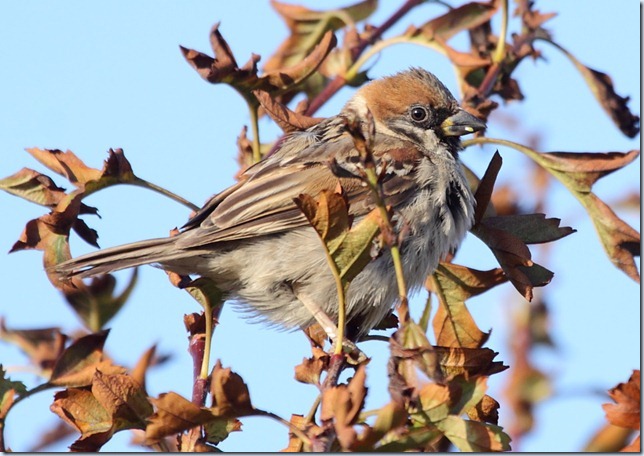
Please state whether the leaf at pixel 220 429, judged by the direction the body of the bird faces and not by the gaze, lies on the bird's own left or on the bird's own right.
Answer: on the bird's own right

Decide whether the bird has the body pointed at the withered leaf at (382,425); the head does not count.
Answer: no

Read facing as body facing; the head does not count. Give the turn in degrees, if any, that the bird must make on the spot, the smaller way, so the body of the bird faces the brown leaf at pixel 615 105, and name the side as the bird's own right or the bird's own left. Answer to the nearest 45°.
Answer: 0° — it already faces it

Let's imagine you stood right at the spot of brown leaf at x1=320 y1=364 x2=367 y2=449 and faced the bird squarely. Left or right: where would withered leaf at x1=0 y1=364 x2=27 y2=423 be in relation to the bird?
left

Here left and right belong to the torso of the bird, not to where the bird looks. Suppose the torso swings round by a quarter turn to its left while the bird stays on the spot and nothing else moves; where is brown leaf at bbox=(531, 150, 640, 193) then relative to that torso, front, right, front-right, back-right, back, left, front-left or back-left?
back-right

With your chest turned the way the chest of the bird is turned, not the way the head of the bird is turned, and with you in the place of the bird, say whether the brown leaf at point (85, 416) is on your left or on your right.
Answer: on your right

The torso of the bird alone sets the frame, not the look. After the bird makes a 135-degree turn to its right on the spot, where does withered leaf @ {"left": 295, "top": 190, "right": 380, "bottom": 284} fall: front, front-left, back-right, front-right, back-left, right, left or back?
front-left

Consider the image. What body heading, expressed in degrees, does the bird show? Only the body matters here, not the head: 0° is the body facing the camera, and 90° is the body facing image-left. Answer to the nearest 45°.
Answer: approximately 270°

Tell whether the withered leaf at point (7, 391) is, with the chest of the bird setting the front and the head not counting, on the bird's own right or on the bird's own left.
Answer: on the bird's own right

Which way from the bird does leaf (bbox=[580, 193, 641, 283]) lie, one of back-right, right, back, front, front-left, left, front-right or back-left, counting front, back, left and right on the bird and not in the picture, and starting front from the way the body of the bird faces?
front-right

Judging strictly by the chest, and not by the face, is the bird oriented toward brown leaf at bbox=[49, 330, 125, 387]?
no
